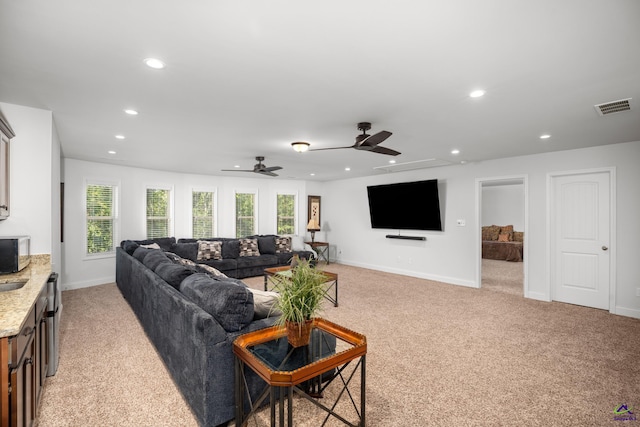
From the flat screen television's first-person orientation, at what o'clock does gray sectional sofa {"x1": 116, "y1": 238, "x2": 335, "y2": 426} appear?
The gray sectional sofa is roughly at 11 o'clock from the flat screen television.

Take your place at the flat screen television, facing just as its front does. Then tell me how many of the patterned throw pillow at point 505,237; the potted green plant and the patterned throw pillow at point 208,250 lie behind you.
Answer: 1

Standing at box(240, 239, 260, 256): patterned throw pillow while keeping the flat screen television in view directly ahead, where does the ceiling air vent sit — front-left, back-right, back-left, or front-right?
front-right

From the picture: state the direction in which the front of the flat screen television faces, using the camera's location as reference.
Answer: facing the viewer and to the left of the viewer

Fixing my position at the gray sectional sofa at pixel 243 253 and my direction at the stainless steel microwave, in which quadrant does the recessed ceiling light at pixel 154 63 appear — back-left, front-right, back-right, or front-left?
front-left

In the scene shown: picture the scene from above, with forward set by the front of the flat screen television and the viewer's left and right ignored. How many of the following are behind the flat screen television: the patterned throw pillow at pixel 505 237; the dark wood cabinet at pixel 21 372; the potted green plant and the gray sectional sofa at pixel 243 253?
1

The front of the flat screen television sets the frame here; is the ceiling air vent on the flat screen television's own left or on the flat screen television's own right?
on the flat screen television's own left

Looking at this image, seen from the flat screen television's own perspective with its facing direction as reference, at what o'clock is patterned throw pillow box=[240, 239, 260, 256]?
The patterned throw pillow is roughly at 1 o'clock from the flat screen television.

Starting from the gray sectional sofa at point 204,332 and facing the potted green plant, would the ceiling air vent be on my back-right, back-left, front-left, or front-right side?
front-left

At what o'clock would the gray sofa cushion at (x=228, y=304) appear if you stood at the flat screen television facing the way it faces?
The gray sofa cushion is roughly at 11 o'clock from the flat screen television.

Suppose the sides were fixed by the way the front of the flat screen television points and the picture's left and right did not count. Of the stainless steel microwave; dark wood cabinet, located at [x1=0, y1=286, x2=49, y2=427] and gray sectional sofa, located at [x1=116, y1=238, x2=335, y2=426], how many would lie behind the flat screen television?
0

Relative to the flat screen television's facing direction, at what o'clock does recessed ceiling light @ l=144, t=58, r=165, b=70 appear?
The recessed ceiling light is roughly at 11 o'clock from the flat screen television.
